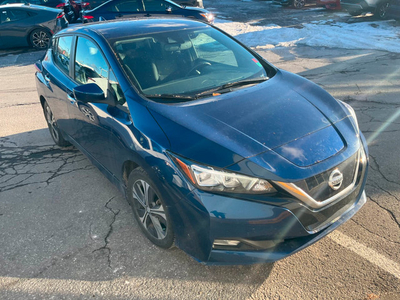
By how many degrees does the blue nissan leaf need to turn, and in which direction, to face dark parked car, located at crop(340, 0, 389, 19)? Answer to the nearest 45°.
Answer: approximately 90° to its left

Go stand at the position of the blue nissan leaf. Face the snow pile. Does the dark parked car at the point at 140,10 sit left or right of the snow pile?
left

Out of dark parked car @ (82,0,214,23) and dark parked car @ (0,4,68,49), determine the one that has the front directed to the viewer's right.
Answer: dark parked car @ (82,0,214,23)

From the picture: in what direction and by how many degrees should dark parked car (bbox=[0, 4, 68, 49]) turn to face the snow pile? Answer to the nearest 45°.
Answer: approximately 135° to its left

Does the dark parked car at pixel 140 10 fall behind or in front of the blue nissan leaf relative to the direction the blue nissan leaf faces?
behind

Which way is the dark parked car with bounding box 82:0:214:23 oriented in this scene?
to the viewer's right

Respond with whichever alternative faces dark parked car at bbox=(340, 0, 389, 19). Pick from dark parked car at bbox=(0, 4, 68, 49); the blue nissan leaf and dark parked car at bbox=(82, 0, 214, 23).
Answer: dark parked car at bbox=(82, 0, 214, 23)

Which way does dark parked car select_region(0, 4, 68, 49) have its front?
to the viewer's left

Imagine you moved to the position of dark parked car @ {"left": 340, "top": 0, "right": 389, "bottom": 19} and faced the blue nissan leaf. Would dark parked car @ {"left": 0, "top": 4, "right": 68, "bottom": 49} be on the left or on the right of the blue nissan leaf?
right
